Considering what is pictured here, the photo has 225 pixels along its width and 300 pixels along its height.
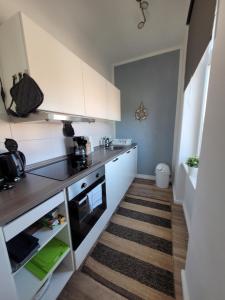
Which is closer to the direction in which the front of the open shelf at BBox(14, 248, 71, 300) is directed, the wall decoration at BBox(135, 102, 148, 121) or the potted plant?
the potted plant

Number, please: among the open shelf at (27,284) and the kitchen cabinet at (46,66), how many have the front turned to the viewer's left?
0

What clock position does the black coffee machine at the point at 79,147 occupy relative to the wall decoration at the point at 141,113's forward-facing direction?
The black coffee machine is roughly at 1 o'clock from the wall decoration.

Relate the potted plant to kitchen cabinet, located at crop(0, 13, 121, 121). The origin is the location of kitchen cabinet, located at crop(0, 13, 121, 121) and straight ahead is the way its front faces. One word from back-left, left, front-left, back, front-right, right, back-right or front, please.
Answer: front-left

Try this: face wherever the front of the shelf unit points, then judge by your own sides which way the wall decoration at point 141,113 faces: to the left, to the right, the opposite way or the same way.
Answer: to the right

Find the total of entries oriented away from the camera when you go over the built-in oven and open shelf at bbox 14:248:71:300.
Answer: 0

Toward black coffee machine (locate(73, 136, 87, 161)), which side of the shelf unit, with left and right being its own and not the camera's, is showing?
left

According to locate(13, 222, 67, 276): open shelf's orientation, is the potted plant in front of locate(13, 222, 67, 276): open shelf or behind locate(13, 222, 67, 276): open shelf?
in front
